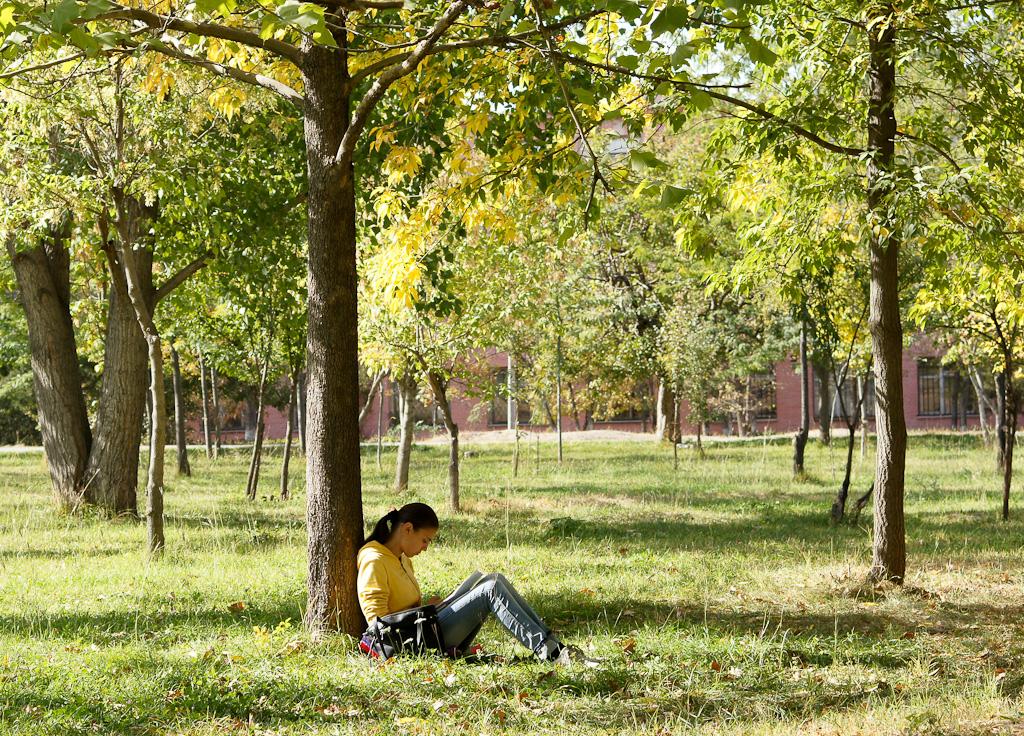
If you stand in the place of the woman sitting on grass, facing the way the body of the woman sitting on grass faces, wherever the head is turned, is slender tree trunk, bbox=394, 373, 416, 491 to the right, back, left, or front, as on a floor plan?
left

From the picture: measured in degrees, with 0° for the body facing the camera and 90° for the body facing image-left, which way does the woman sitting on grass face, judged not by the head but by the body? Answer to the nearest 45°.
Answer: approximately 270°

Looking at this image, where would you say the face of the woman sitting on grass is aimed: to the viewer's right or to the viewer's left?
to the viewer's right

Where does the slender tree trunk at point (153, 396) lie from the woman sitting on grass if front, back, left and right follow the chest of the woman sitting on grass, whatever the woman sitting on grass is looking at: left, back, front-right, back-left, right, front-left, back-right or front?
back-left

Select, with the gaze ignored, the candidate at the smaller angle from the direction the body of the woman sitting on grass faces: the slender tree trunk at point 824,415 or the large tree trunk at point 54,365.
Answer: the slender tree trunk

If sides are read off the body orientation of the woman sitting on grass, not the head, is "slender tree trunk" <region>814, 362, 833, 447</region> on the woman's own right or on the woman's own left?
on the woman's own left

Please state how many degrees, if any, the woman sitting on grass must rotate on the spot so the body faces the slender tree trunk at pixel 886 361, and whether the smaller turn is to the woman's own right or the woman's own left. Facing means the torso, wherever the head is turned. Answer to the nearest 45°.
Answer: approximately 45° to the woman's own left

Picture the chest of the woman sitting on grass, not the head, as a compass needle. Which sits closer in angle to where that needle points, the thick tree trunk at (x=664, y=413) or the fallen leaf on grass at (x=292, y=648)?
the thick tree trunk
